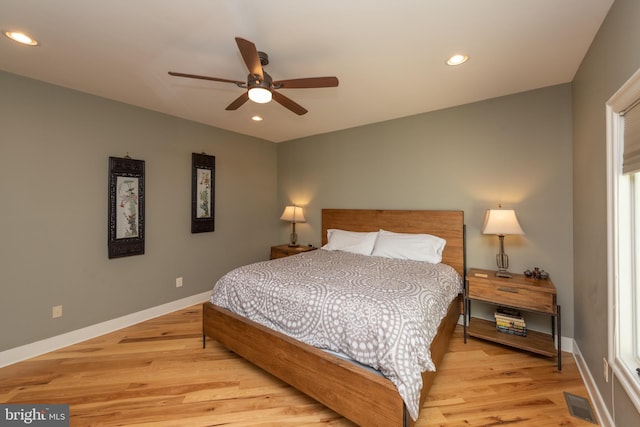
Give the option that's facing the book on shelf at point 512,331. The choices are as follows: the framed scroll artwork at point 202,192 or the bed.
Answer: the framed scroll artwork

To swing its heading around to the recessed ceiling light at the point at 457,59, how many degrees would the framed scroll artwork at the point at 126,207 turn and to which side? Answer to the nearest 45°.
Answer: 0° — it already faces it

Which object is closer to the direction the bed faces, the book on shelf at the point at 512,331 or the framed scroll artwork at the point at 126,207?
the framed scroll artwork

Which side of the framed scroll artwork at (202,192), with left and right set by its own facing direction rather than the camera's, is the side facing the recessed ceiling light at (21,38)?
right

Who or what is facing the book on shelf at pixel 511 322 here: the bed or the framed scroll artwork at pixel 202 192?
the framed scroll artwork

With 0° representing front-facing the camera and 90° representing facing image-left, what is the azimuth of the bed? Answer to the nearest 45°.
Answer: approximately 45°
